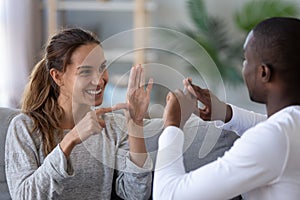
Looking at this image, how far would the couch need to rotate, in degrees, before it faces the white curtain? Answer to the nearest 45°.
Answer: approximately 135° to its right

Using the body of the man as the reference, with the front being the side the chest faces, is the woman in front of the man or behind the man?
in front

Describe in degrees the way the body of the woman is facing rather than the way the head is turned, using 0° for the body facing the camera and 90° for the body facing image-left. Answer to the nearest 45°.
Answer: approximately 315°

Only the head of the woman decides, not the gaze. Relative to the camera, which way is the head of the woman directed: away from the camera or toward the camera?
toward the camera

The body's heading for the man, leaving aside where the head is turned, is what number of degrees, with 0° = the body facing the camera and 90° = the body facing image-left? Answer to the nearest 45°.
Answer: approximately 135°

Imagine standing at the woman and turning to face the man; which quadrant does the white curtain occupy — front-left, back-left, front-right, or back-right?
back-left

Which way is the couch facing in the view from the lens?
facing the viewer

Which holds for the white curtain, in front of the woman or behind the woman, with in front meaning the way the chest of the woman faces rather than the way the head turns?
behind

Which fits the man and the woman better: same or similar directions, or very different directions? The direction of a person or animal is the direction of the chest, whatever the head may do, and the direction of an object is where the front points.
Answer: very different directions

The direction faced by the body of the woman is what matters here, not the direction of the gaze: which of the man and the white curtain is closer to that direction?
the man

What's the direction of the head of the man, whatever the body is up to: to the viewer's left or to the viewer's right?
to the viewer's left

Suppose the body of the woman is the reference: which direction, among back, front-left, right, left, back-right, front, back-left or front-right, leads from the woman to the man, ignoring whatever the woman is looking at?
front
